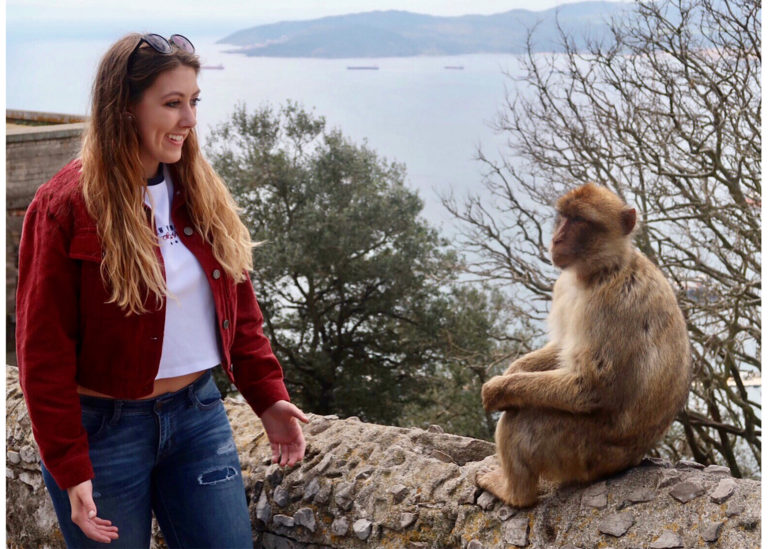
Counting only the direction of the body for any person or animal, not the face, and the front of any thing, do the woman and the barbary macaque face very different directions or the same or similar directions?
very different directions

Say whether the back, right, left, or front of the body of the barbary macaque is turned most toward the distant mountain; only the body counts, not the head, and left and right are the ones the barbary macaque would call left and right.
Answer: right

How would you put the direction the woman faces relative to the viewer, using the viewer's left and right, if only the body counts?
facing the viewer and to the right of the viewer

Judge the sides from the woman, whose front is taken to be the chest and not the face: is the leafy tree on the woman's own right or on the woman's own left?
on the woman's own left

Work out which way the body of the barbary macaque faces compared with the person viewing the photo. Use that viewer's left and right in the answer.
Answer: facing to the left of the viewer

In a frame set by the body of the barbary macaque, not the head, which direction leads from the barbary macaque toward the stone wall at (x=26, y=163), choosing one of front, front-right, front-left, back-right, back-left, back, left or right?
front-right

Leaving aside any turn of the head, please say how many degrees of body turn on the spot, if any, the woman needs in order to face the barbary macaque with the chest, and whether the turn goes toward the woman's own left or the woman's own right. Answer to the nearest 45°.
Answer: approximately 45° to the woman's own left

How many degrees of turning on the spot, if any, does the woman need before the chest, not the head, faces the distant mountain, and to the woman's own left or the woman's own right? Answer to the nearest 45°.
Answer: approximately 135° to the woman's own left

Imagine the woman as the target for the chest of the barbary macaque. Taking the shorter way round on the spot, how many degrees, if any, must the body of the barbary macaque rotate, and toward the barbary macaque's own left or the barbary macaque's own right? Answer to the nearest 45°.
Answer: approximately 45° to the barbary macaque's own left

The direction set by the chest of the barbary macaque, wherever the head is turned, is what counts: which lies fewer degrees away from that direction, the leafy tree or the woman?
the woman

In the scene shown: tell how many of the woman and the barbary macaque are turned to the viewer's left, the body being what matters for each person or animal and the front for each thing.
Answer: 1
